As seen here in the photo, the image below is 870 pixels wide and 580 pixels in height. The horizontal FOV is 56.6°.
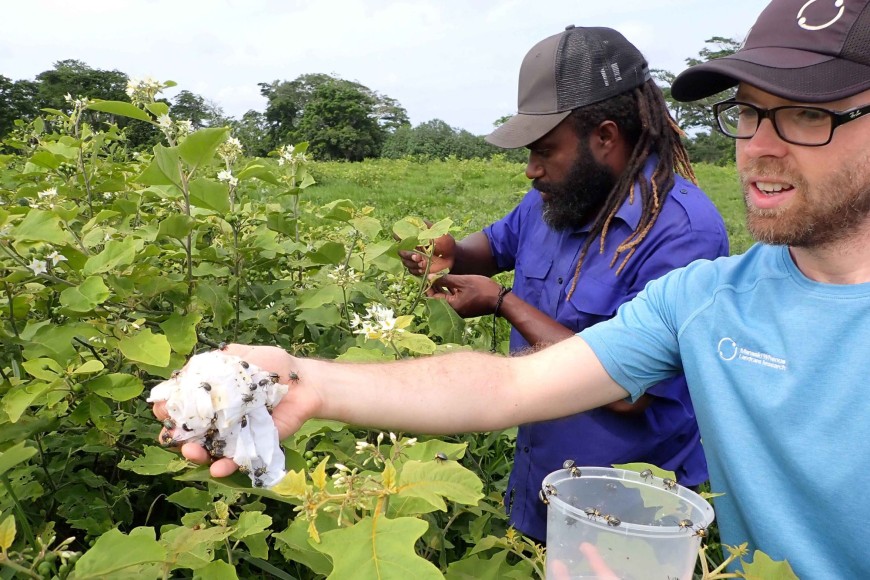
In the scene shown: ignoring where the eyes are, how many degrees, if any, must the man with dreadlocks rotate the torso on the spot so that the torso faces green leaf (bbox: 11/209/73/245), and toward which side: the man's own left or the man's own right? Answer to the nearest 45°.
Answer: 0° — they already face it

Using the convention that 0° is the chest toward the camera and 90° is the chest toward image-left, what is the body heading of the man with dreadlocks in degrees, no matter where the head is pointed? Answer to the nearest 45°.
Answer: approximately 45°

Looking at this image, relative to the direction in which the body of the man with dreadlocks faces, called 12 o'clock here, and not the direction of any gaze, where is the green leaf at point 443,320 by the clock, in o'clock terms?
The green leaf is roughly at 12 o'clock from the man with dreadlocks.

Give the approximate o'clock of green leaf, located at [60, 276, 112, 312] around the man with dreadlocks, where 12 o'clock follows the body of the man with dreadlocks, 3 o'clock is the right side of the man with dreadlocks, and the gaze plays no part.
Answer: The green leaf is roughly at 12 o'clock from the man with dreadlocks.

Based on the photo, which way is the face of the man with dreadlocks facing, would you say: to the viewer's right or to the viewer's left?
to the viewer's left
